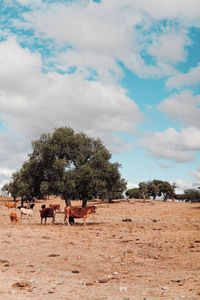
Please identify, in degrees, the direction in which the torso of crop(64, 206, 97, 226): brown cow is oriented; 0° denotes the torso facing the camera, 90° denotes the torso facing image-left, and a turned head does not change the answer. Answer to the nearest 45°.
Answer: approximately 270°
